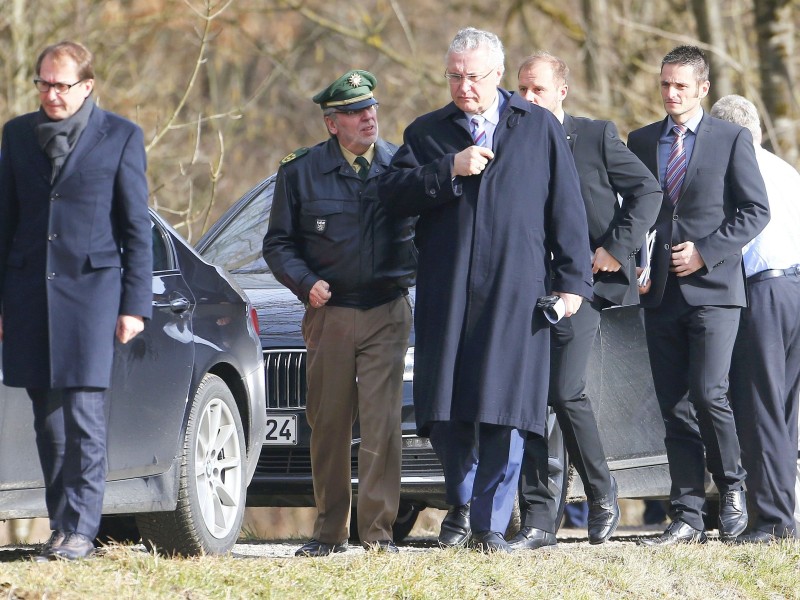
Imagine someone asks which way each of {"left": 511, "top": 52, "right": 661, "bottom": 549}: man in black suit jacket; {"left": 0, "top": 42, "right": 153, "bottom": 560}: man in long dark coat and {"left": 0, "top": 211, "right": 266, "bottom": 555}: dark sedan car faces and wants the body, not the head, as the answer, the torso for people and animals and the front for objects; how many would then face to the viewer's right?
0

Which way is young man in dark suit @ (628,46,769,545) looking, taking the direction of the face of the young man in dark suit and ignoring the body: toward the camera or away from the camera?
toward the camera

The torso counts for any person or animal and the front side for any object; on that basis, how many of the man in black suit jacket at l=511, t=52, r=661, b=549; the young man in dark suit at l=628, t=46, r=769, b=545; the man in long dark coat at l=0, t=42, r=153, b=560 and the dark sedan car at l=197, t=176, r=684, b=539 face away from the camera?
0

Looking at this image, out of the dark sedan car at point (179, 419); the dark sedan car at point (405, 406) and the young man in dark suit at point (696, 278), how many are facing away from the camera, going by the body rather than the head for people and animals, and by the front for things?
0

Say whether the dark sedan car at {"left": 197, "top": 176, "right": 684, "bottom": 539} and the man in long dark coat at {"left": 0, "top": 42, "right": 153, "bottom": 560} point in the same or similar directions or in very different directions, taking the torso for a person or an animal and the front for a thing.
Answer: same or similar directions

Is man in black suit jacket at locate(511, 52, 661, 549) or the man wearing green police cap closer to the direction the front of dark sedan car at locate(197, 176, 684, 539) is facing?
the man wearing green police cap

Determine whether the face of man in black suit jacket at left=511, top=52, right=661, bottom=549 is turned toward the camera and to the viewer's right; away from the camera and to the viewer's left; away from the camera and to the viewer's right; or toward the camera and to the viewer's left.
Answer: toward the camera and to the viewer's left

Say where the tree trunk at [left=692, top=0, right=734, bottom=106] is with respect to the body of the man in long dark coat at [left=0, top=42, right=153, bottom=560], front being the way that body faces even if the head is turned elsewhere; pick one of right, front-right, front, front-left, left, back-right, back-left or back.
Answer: back

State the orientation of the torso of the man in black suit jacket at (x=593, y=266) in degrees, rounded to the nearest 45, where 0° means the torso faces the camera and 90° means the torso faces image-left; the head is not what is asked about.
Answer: approximately 45°

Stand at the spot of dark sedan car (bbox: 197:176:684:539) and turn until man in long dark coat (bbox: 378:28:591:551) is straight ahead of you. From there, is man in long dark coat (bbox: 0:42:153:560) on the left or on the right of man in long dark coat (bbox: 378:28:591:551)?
right

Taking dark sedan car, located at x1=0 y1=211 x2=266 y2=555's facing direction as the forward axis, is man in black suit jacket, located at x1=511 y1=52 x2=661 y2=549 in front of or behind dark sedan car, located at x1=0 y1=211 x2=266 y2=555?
behind

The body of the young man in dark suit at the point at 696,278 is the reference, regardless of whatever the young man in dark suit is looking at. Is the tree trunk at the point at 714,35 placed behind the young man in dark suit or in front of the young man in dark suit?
behind
